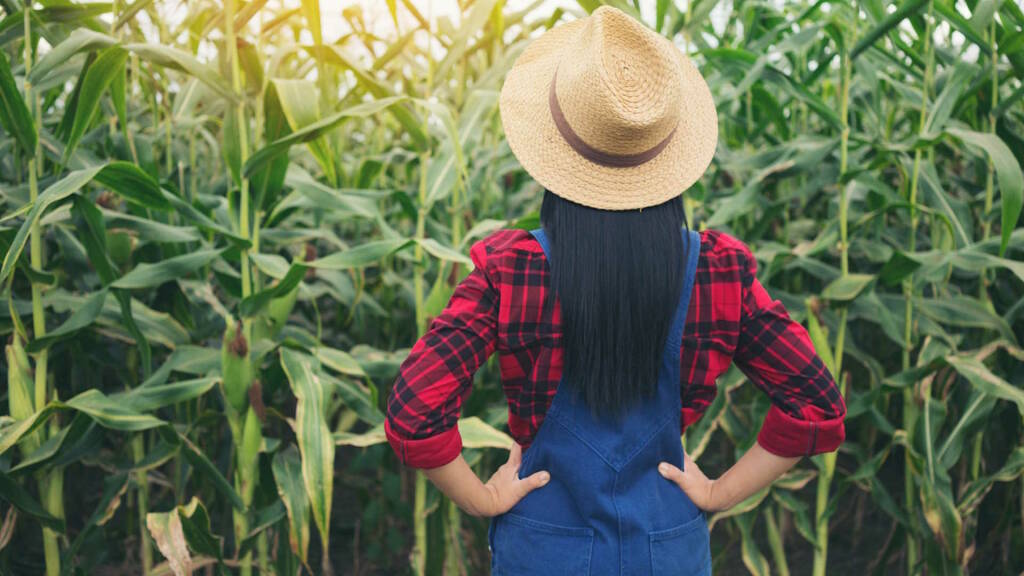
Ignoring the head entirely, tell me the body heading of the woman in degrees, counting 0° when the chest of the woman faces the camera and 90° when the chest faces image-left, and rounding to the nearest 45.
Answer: approximately 180°

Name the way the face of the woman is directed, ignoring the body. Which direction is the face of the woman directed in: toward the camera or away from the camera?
away from the camera
